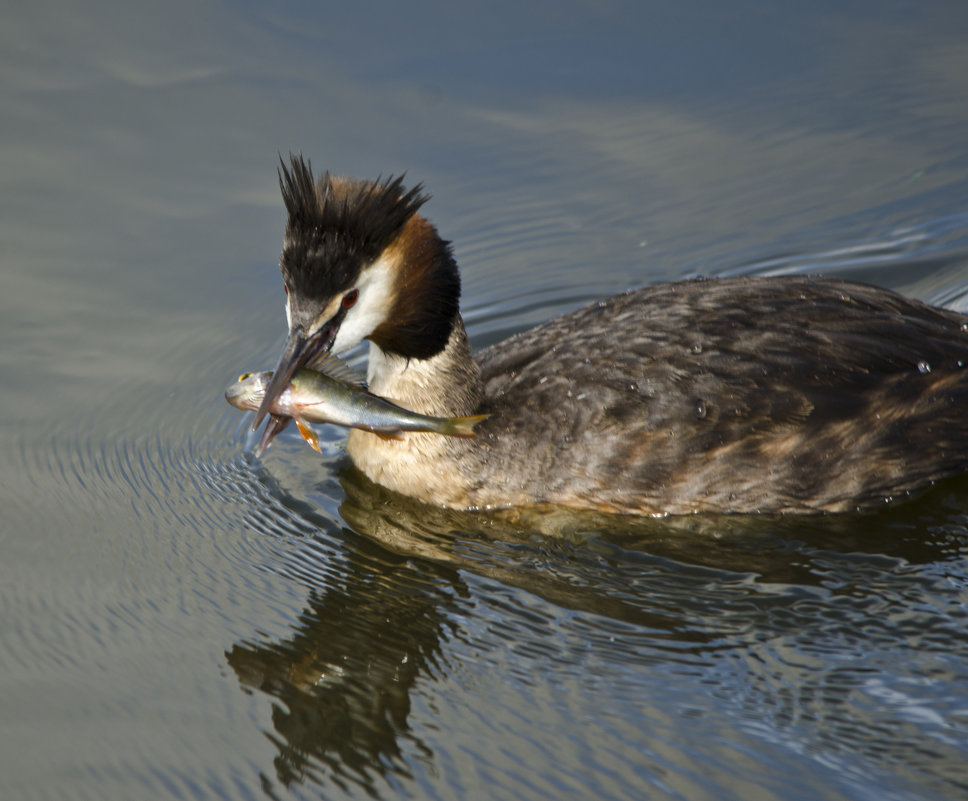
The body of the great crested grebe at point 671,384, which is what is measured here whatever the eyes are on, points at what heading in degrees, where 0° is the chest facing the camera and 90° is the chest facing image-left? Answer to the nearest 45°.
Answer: approximately 90°
